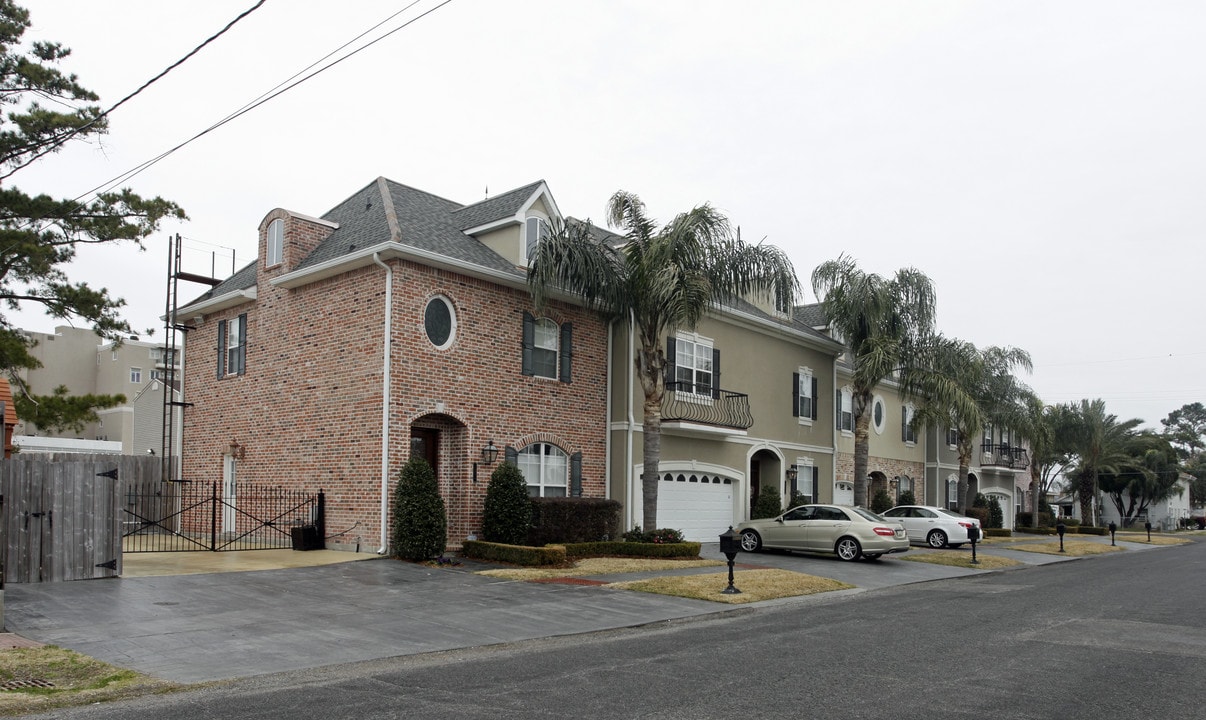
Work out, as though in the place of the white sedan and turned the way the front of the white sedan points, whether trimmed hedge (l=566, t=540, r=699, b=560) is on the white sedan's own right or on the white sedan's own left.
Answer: on the white sedan's own left

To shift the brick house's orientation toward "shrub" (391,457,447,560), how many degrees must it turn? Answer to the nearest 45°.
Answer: approximately 45° to its right

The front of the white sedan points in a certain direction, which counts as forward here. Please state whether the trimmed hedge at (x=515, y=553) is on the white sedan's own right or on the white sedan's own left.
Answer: on the white sedan's own left

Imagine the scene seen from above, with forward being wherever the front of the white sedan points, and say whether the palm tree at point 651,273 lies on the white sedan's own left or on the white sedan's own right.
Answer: on the white sedan's own left
